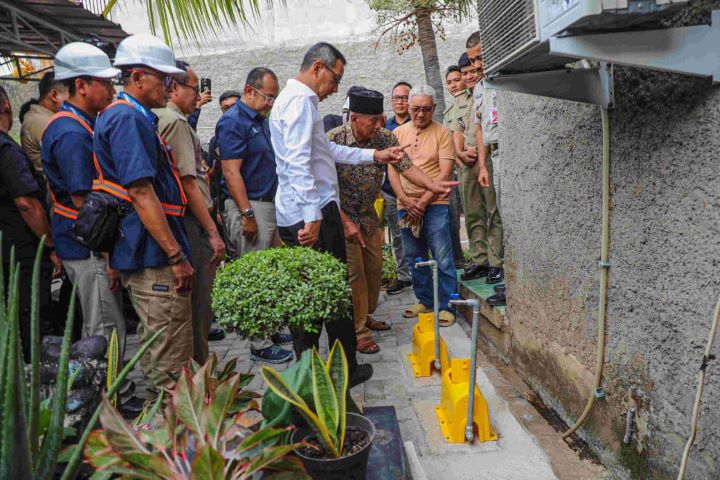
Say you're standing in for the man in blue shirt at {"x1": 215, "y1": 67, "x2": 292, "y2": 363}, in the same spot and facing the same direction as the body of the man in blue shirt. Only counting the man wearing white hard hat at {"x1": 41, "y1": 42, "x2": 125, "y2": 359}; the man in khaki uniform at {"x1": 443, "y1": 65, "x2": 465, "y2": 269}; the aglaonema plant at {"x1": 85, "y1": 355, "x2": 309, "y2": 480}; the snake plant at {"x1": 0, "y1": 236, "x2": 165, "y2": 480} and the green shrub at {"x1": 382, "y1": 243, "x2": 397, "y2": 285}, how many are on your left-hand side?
2

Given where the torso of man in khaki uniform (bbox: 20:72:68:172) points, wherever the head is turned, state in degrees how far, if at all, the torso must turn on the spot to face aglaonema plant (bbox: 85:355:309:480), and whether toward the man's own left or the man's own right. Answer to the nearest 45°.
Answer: approximately 90° to the man's own right

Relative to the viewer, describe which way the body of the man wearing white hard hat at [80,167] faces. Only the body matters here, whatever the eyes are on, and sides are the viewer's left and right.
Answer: facing to the right of the viewer

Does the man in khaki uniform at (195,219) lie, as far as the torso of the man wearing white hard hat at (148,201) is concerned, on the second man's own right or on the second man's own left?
on the second man's own left

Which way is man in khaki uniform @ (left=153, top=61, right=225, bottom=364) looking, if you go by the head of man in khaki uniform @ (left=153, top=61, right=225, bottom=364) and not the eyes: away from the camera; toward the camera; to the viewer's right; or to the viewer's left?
to the viewer's right

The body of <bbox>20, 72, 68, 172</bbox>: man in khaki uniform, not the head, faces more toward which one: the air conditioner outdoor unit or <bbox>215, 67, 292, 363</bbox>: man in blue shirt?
the man in blue shirt

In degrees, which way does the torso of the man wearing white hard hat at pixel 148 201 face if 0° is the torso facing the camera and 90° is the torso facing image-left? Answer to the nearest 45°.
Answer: approximately 270°

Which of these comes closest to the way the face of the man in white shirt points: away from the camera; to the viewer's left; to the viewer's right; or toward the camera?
to the viewer's right

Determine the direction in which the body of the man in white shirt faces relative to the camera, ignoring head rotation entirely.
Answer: to the viewer's right

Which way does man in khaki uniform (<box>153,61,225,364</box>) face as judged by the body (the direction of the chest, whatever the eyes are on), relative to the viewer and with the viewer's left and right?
facing to the right of the viewer

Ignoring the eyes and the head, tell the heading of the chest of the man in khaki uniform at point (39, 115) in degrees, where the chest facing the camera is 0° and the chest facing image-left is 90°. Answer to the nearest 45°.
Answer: approximately 270°

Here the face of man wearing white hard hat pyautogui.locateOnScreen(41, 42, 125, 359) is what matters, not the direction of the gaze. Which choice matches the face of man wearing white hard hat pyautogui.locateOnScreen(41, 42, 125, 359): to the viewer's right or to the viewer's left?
to the viewer's right

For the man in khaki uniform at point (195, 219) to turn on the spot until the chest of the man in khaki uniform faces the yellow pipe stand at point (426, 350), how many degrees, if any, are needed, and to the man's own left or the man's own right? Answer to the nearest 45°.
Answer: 0° — they already face it

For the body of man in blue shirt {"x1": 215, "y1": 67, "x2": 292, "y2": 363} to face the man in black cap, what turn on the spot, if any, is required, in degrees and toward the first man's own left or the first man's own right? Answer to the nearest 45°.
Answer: approximately 45° to the first man's own left
